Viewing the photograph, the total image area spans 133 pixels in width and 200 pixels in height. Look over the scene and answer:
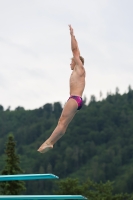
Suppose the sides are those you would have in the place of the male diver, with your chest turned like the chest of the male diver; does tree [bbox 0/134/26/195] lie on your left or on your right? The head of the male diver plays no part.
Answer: on your right

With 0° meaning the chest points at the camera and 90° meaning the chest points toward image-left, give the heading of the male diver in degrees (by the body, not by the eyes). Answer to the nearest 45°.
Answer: approximately 90°
